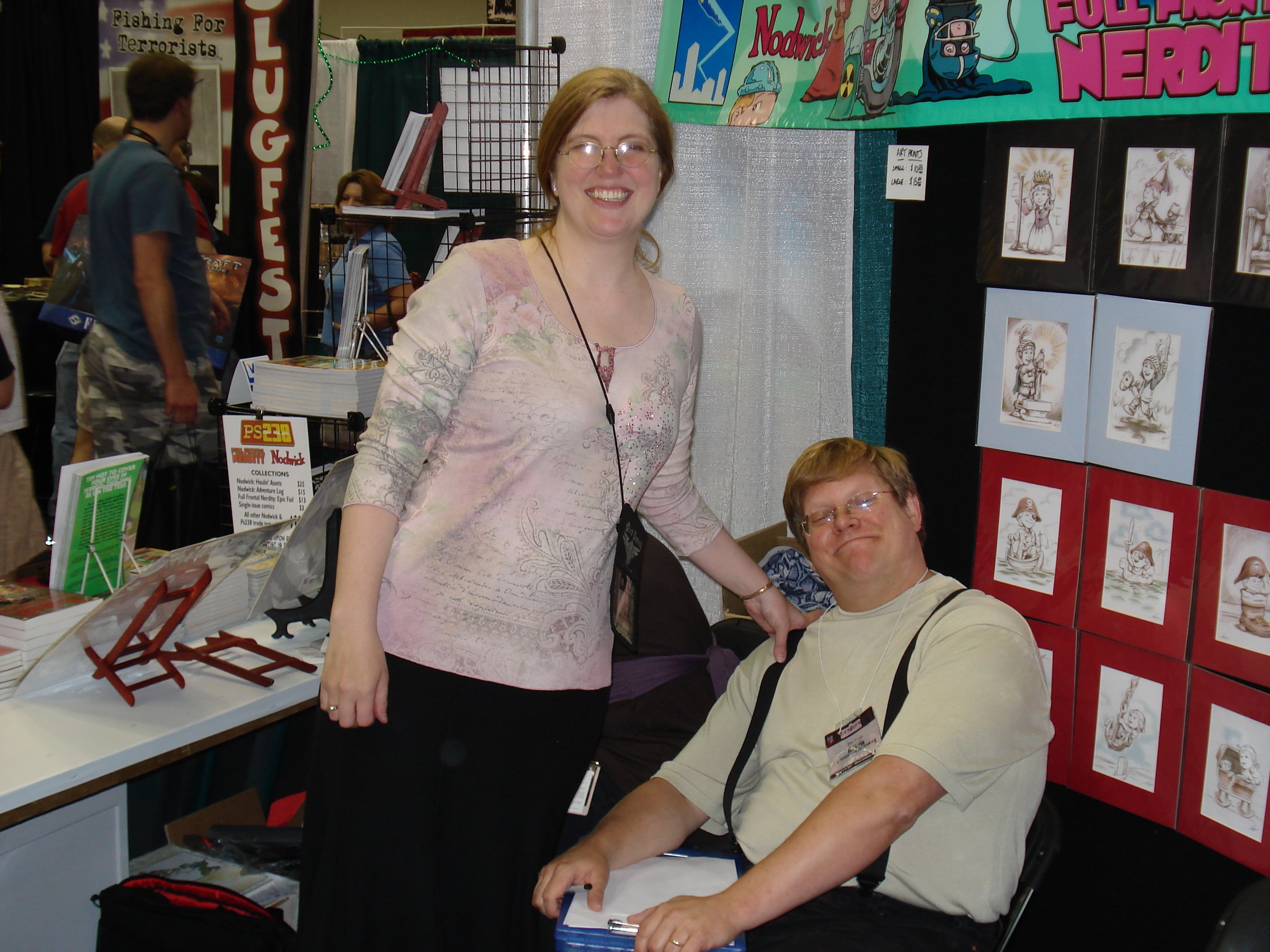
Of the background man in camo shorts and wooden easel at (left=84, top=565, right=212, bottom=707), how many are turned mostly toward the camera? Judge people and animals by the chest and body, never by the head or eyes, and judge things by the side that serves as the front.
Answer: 0

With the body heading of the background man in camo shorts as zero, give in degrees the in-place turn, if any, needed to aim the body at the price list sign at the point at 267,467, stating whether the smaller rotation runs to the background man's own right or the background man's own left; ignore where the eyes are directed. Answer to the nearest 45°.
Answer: approximately 135° to the background man's own right

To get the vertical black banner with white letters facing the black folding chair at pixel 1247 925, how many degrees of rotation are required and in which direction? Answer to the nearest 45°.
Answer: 0° — it already faces it

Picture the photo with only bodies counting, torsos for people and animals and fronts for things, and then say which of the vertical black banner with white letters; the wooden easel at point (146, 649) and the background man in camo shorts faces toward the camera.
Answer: the vertical black banner with white letters

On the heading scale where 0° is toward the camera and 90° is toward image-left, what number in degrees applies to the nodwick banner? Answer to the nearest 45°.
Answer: approximately 0°

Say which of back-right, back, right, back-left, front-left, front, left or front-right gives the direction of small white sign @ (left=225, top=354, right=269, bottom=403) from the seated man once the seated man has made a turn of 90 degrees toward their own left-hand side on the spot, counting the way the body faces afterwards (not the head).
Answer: back

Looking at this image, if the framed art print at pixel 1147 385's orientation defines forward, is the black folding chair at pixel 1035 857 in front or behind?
in front

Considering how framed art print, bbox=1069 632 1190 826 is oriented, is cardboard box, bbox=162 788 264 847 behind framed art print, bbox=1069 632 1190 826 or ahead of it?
ahead
